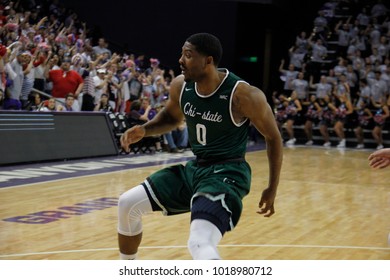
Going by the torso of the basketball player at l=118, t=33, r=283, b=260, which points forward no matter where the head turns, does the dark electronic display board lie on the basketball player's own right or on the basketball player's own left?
on the basketball player's own right

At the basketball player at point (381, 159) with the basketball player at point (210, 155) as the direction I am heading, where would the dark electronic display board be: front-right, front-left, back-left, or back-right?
front-right

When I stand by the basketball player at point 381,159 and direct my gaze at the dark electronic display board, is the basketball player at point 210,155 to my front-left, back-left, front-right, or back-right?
front-left

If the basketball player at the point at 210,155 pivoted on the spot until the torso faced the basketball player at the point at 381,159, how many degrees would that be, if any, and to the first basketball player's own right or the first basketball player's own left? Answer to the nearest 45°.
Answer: approximately 135° to the first basketball player's own left

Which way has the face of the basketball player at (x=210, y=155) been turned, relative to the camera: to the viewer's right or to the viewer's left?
to the viewer's left

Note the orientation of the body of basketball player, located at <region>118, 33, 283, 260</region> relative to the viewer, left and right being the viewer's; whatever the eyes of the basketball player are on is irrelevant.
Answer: facing the viewer and to the left of the viewer
